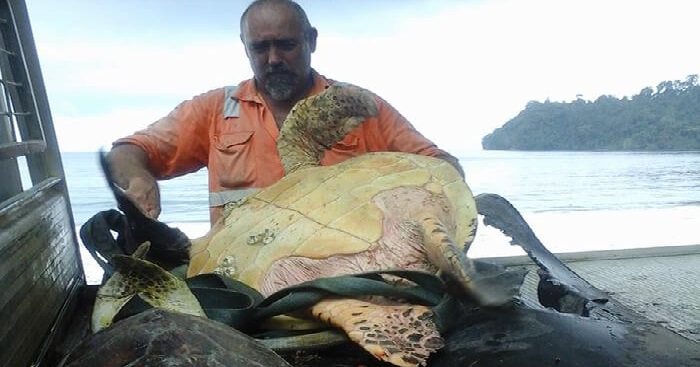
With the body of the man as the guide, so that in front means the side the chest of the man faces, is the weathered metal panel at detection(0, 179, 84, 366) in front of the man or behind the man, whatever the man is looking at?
in front

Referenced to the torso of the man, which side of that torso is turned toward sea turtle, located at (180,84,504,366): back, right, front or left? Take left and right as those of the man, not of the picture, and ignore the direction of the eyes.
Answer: front

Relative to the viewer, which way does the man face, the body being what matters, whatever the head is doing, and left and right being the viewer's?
facing the viewer
